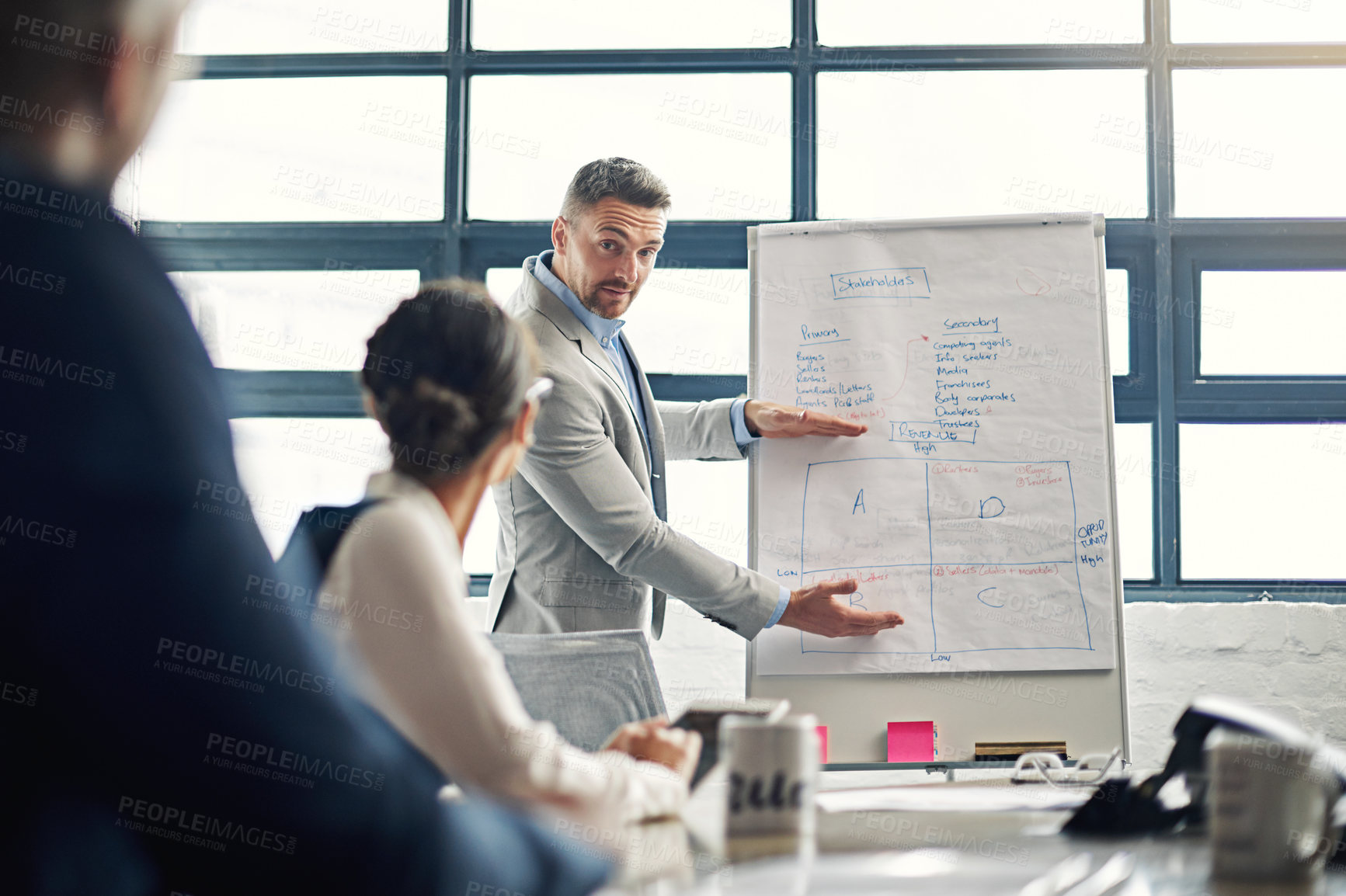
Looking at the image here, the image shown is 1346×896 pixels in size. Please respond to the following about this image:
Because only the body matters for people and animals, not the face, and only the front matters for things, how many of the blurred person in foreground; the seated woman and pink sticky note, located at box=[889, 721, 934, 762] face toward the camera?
1

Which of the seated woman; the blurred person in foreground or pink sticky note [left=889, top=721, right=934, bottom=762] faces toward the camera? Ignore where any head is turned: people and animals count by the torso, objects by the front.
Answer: the pink sticky note

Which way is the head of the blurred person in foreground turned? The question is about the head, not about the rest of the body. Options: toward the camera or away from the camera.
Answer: away from the camera

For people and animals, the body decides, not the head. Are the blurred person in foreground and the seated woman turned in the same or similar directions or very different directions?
same or similar directions

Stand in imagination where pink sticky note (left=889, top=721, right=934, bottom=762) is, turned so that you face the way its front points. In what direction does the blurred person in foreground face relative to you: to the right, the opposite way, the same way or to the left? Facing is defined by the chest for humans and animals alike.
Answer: the opposite way

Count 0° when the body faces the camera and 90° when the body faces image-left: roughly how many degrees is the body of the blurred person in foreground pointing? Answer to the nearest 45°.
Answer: approximately 225°

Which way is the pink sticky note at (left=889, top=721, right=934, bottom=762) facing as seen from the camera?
toward the camera

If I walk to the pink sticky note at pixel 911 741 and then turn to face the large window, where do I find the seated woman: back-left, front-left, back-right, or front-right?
back-left

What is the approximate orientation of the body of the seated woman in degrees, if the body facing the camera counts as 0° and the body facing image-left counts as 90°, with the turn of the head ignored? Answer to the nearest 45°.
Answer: approximately 225°

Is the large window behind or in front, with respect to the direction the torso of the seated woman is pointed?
in front

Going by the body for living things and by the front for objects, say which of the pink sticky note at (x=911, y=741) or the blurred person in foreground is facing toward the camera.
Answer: the pink sticky note

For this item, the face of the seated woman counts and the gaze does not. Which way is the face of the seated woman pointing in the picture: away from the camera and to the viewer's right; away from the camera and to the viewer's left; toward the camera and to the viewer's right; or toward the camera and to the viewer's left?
away from the camera and to the viewer's right

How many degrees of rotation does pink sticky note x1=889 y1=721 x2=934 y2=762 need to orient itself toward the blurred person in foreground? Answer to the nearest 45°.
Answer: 0° — it already faces them
